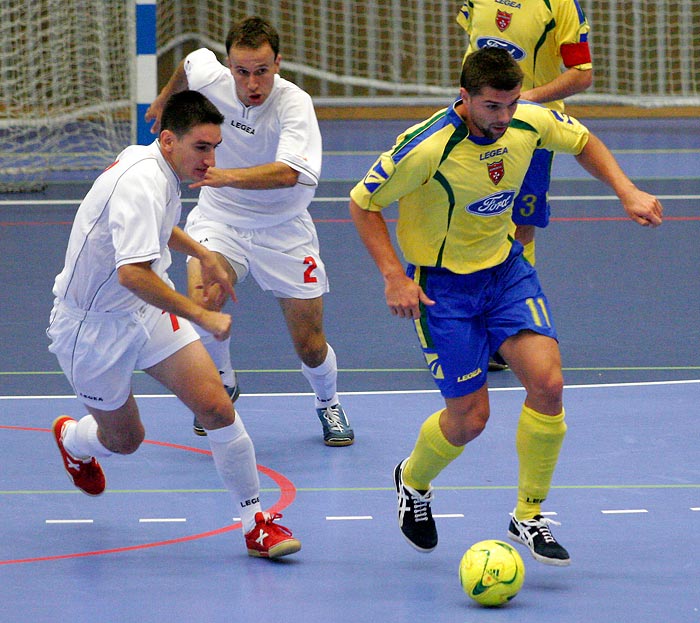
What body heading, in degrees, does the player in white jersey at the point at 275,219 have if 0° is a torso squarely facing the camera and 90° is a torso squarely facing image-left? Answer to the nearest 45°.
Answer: approximately 0°

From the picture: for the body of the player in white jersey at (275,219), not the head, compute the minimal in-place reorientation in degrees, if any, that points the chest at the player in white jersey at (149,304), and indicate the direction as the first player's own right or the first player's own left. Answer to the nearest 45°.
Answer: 0° — they already face them

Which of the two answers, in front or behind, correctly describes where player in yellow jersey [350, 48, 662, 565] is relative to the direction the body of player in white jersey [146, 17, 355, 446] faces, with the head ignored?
in front

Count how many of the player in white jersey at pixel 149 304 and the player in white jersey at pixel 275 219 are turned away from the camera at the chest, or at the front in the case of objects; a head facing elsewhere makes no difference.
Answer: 0

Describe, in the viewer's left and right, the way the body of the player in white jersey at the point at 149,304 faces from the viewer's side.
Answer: facing the viewer and to the right of the viewer

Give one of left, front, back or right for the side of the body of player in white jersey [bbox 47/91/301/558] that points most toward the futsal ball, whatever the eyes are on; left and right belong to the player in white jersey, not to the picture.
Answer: front

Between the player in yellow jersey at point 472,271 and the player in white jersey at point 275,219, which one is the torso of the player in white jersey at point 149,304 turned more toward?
the player in yellow jersey

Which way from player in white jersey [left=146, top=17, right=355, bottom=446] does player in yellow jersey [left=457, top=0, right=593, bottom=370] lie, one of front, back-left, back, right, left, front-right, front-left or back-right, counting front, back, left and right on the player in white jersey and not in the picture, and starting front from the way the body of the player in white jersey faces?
back-left
